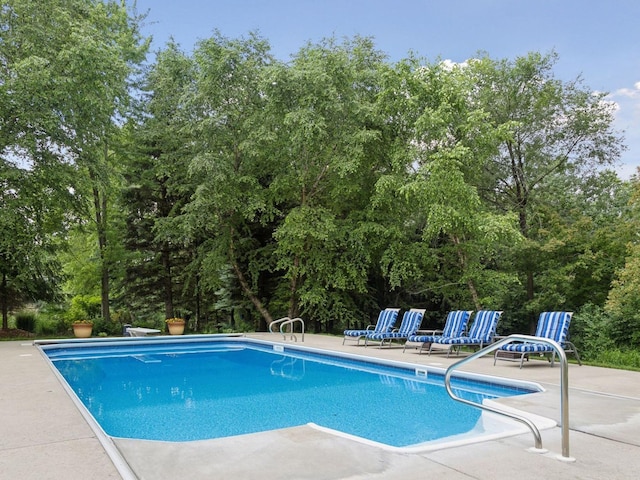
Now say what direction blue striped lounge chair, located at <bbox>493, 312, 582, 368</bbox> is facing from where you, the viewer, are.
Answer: facing the viewer and to the left of the viewer

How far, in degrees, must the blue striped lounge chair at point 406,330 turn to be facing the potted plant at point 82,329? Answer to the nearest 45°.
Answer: approximately 45° to its right

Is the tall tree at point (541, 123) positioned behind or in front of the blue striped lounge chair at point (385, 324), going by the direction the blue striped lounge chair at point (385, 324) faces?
behind

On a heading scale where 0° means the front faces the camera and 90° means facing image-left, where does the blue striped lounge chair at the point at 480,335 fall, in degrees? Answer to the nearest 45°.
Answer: approximately 45°

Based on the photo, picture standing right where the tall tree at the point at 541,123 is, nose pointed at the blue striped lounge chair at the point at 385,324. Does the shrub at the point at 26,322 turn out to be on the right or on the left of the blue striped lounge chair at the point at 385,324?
right

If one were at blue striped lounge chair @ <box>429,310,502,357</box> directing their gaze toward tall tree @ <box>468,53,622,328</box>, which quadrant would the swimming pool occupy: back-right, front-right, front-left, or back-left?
back-left

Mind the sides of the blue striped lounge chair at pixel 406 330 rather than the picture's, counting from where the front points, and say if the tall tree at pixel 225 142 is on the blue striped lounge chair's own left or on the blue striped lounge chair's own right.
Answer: on the blue striped lounge chair's own right

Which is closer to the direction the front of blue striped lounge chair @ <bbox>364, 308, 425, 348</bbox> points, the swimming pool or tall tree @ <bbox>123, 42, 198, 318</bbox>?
the swimming pool

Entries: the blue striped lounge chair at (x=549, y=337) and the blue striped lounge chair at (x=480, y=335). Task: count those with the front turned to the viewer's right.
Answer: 0

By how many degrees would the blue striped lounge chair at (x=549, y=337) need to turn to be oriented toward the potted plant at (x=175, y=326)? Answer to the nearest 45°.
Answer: approximately 90° to its right

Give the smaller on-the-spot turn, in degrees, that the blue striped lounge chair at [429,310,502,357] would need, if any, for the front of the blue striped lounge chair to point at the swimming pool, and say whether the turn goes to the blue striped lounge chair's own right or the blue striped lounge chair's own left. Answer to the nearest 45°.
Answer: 0° — it already faces it

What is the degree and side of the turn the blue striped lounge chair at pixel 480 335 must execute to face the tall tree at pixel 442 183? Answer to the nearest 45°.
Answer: approximately 135° to its right
